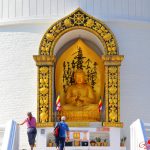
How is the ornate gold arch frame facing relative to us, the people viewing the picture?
facing the viewer

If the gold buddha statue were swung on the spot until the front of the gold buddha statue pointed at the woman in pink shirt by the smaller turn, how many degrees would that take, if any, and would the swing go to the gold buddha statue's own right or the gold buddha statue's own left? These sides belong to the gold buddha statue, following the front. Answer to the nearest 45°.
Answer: approximately 45° to the gold buddha statue's own right

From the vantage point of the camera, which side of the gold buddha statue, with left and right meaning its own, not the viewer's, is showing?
front
